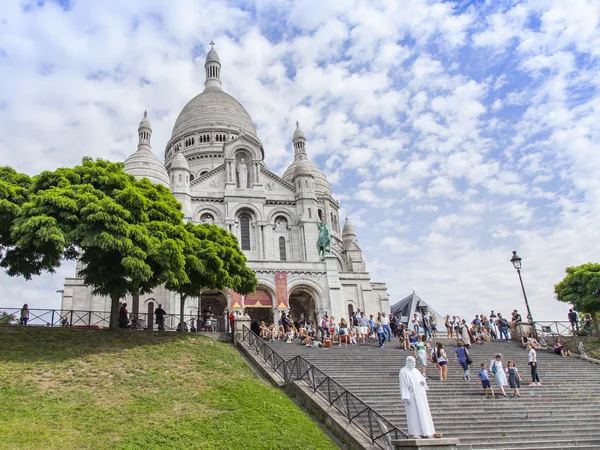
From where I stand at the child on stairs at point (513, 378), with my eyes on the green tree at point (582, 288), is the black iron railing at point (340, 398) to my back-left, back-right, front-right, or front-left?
back-left

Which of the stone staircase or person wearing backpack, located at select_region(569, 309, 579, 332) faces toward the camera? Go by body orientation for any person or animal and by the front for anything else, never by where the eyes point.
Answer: the stone staircase

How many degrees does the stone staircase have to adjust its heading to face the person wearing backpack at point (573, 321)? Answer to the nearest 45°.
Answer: approximately 135° to its left

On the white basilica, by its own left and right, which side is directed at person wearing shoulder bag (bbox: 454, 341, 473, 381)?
front

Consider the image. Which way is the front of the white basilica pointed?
toward the camera

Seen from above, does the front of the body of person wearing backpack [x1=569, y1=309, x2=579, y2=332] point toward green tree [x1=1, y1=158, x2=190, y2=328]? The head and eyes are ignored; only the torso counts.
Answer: no

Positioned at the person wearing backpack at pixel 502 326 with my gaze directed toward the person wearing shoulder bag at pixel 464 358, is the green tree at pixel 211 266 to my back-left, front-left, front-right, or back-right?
front-right

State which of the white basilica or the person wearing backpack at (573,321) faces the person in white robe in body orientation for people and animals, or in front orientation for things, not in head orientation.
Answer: the white basilica

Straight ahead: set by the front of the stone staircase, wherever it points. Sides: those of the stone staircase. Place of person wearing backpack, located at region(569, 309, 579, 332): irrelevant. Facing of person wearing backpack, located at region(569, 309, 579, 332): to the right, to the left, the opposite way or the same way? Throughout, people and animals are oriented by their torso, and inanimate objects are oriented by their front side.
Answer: the opposite way

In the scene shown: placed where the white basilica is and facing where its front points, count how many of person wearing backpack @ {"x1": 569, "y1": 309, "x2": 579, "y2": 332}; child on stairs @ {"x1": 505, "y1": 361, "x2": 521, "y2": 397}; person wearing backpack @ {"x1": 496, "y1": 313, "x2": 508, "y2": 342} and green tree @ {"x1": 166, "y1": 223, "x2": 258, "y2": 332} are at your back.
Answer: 0

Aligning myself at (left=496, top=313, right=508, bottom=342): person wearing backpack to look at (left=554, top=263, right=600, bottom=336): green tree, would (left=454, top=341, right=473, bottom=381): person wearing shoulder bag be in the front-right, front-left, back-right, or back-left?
back-right

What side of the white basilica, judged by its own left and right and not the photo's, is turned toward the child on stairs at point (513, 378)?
front

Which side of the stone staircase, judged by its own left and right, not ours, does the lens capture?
front

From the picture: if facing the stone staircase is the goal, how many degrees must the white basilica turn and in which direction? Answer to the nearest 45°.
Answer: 0° — it already faces it

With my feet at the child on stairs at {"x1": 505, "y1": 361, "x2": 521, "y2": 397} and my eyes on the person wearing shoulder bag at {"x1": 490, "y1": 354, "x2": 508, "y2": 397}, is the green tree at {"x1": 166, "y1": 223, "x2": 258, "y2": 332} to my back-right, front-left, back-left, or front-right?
front-right

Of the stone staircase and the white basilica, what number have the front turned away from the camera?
0
